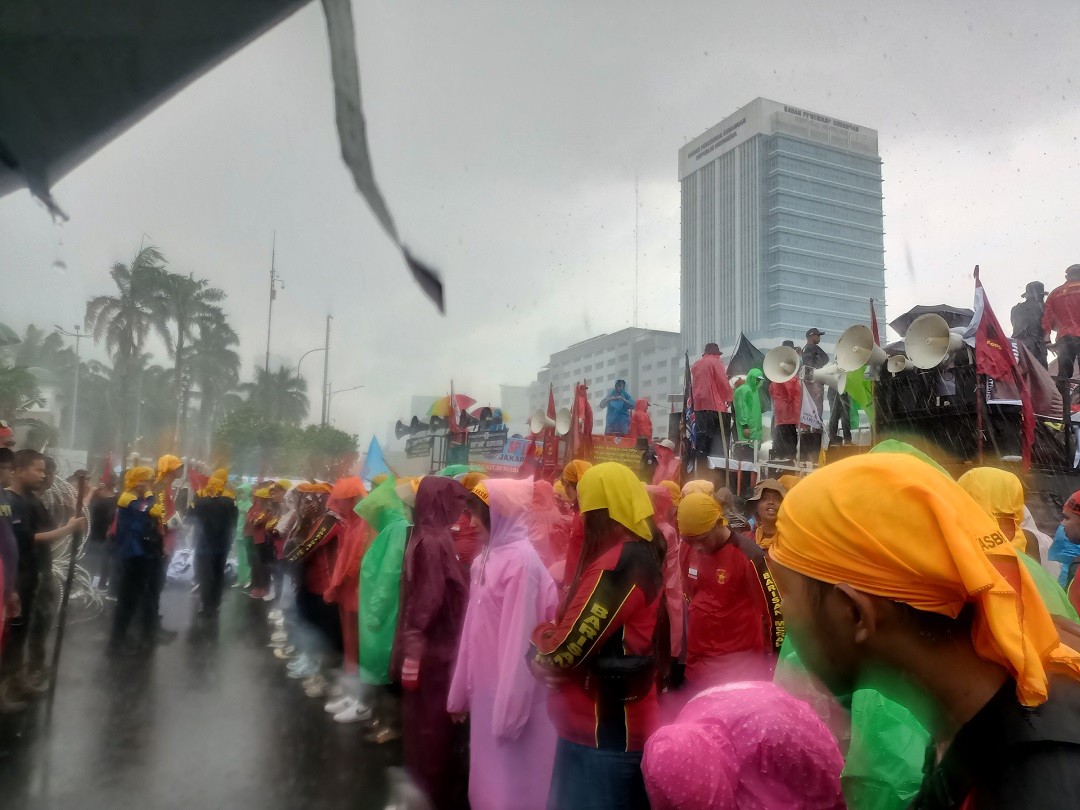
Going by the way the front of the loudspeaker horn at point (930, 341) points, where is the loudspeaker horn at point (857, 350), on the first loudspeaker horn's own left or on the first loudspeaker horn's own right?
on the first loudspeaker horn's own right

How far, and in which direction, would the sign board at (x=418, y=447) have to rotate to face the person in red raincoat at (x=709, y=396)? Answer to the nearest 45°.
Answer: approximately 45° to its left

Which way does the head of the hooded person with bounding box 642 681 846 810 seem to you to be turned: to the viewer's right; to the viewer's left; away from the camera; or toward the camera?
away from the camera

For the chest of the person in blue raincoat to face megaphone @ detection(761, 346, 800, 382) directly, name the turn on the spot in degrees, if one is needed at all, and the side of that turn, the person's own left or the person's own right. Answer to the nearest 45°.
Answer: approximately 45° to the person's own left

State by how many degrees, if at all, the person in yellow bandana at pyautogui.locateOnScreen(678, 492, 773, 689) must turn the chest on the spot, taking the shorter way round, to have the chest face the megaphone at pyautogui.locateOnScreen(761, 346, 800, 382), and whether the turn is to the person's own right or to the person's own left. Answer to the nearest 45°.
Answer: approximately 135° to the person's own right
